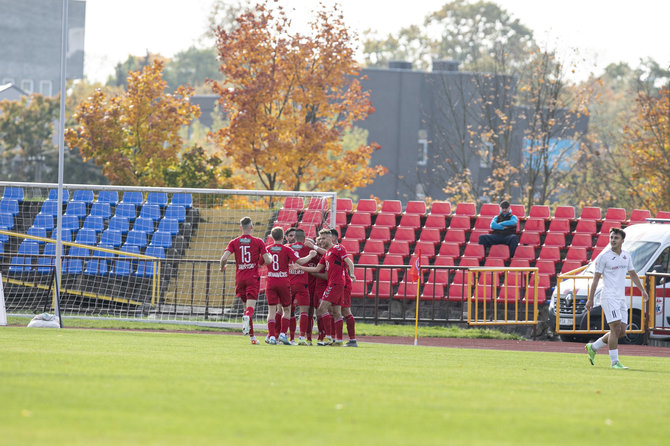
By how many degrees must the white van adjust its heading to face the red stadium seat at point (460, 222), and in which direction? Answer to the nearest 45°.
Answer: approximately 90° to its right

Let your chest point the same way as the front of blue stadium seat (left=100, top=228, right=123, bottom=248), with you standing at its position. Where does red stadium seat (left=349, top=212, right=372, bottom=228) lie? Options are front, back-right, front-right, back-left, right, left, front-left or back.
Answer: left

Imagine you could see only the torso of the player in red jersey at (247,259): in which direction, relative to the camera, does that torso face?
away from the camera

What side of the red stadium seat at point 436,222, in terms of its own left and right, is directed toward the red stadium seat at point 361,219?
right

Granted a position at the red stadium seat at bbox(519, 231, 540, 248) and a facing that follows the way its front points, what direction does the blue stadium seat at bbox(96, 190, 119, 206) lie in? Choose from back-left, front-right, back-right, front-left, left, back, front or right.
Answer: right

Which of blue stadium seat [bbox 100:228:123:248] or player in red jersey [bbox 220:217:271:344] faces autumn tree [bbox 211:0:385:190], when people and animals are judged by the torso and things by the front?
the player in red jersey

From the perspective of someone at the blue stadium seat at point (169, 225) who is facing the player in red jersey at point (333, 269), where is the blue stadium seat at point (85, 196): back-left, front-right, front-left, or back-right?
back-right

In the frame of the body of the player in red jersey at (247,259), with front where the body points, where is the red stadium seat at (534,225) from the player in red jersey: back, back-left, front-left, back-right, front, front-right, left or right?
front-right

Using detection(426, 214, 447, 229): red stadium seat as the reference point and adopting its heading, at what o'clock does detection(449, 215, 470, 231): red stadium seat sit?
detection(449, 215, 470, 231): red stadium seat is roughly at 9 o'clock from detection(426, 214, 447, 229): red stadium seat.

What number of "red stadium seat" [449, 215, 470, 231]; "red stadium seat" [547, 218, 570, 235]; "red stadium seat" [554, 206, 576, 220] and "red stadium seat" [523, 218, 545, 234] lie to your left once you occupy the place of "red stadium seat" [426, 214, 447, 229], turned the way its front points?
4

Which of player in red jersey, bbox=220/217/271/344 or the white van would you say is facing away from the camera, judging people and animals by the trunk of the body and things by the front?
the player in red jersey

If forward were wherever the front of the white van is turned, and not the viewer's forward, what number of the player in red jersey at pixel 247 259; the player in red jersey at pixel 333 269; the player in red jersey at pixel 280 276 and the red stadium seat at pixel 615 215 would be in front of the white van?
3

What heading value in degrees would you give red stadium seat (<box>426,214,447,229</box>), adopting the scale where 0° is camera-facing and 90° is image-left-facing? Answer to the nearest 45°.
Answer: approximately 0°
